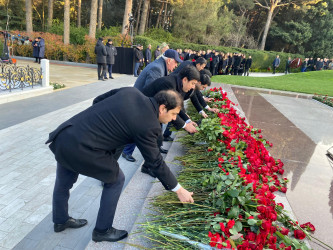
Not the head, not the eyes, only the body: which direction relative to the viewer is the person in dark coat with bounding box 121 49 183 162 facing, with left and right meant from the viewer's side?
facing to the right of the viewer

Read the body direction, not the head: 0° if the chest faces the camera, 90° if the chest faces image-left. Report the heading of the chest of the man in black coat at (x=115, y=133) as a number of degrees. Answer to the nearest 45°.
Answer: approximately 270°

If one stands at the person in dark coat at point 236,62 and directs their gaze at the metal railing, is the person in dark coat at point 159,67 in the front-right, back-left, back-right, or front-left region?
front-left

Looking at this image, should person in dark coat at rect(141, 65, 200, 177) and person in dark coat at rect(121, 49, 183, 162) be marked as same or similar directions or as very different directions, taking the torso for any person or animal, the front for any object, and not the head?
same or similar directions

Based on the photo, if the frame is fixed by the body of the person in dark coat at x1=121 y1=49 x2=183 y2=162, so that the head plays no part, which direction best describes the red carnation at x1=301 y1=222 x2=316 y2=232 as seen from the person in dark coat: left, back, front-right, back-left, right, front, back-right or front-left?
front-right

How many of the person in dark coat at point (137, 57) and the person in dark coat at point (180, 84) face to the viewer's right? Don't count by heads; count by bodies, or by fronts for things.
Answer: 2

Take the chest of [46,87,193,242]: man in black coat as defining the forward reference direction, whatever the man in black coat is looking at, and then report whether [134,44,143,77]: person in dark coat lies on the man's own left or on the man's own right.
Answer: on the man's own left

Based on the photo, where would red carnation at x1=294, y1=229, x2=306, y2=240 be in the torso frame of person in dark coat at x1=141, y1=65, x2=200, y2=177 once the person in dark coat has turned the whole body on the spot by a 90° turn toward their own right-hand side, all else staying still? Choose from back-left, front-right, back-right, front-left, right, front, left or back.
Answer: front-left

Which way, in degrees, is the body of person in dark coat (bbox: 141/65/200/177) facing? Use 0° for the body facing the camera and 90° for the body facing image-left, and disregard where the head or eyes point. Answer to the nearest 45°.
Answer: approximately 270°

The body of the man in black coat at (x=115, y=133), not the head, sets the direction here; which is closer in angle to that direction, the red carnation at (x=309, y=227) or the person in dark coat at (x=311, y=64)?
the red carnation

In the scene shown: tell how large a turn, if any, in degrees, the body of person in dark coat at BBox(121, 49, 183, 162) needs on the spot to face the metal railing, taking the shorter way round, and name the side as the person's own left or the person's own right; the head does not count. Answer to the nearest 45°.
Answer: approximately 135° to the person's own left

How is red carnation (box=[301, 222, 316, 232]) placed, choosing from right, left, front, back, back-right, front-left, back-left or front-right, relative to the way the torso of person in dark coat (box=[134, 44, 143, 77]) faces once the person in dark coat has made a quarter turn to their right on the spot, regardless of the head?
front

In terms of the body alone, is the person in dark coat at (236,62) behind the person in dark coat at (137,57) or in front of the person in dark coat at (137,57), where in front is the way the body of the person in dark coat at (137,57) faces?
in front
